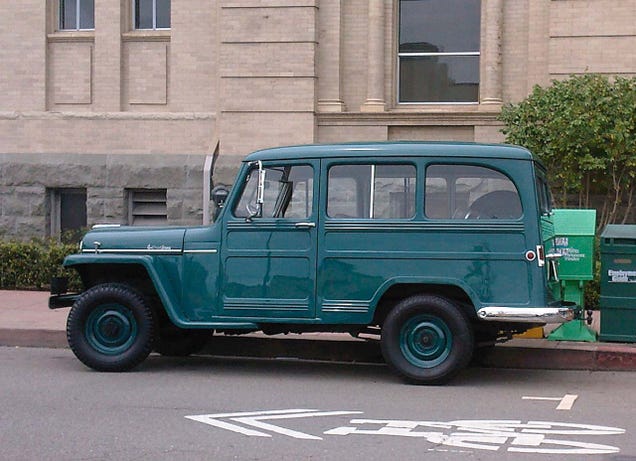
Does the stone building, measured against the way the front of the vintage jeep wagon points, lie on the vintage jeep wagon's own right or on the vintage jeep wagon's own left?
on the vintage jeep wagon's own right

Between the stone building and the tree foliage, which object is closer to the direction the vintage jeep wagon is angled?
the stone building

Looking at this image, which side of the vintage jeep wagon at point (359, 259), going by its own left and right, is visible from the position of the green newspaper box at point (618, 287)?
back

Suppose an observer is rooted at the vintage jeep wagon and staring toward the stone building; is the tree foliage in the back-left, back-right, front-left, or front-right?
front-right

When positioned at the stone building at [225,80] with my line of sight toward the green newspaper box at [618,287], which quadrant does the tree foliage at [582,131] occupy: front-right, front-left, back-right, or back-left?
front-left

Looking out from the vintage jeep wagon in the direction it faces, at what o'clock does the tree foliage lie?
The tree foliage is roughly at 4 o'clock from the vintage jeep wagon.

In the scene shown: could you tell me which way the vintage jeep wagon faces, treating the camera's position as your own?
facing to the left of the viewer

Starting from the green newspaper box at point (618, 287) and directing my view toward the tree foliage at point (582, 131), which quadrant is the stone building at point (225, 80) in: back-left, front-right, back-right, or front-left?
front-left

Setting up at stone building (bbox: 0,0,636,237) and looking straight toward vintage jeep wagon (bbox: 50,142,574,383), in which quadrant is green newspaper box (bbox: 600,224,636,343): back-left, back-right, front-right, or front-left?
front-left

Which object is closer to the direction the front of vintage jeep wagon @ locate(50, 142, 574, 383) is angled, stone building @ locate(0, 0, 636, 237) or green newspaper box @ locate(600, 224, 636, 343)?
the stone building
